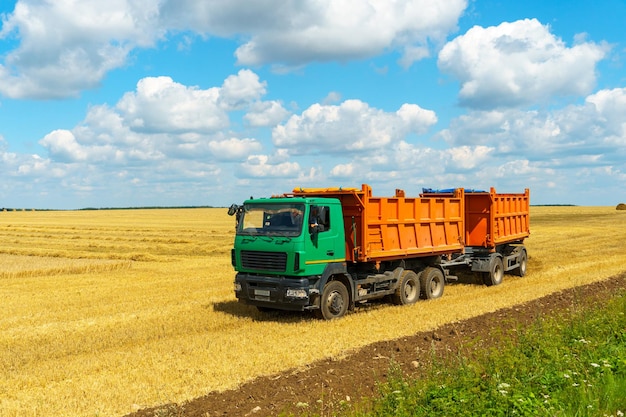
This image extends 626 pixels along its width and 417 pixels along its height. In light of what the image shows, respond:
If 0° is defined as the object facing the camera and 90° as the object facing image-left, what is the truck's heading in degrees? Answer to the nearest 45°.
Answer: approximately 45°
